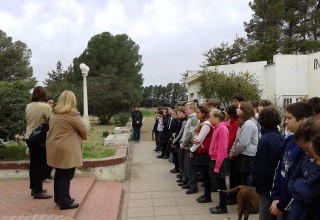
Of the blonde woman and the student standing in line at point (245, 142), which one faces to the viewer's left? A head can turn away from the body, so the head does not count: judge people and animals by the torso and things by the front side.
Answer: the student standing in line

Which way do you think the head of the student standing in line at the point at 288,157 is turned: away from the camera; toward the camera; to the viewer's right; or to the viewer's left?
to the viewer's left

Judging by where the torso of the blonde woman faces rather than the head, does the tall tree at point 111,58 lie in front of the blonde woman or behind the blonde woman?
in front

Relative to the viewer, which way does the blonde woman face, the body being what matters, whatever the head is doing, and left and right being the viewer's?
facing away from the viewer and to the right of the viewer

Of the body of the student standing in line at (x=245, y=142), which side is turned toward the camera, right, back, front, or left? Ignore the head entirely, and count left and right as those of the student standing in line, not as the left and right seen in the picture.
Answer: left

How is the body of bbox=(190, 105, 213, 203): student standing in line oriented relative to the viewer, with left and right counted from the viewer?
facing to the left of the viewer

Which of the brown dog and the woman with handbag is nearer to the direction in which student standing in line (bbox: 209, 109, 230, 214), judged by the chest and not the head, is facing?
the woman with handbag

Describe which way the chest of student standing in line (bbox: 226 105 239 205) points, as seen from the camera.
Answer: to the viewer's left

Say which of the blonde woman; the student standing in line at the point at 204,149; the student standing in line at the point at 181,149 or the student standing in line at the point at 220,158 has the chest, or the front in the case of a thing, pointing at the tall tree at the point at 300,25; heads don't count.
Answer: the blonde woman

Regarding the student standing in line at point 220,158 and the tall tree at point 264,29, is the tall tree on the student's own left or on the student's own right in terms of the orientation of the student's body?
on the student's own right

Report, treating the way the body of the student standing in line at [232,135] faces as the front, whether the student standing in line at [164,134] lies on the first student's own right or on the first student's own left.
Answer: on the first student's own right

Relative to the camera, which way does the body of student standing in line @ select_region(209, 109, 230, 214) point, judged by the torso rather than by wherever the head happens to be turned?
to the viewer's left

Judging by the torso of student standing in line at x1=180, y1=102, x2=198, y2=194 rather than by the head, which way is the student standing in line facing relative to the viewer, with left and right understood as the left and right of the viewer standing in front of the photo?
facing to the left of the viewer

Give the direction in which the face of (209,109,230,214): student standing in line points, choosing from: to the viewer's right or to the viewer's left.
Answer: to the viewer's left

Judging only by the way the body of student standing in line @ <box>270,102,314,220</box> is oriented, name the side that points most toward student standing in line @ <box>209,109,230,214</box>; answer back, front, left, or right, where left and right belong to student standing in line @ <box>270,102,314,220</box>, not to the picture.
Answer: right
